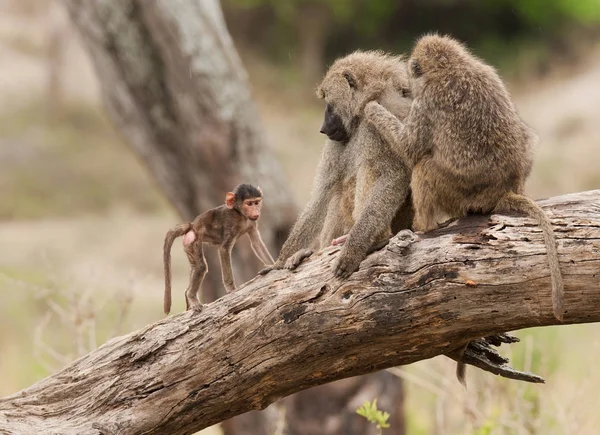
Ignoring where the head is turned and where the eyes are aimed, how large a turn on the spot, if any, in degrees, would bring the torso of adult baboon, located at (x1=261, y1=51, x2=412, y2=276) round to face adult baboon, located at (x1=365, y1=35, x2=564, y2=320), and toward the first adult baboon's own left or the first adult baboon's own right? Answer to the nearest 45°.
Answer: approximately 90° to the first adult baboon's own left

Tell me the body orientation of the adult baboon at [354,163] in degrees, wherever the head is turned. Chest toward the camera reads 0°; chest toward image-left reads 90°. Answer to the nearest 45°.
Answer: approximately 45°
